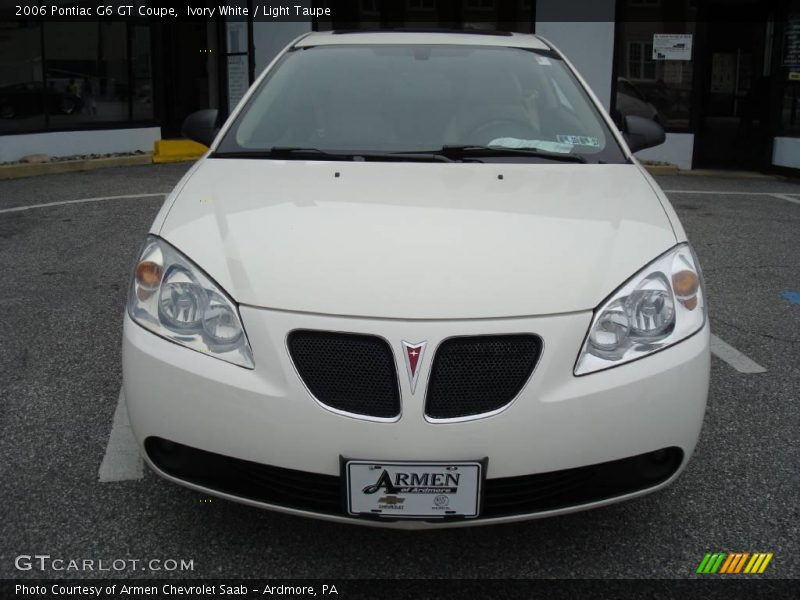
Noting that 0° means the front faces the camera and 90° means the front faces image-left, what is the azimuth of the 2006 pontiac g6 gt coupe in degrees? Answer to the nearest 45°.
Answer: approximately 0°

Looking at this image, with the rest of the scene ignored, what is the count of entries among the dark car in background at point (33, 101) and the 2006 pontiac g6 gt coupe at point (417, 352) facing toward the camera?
1

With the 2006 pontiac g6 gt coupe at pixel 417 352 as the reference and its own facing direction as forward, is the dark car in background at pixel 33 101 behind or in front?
behind
